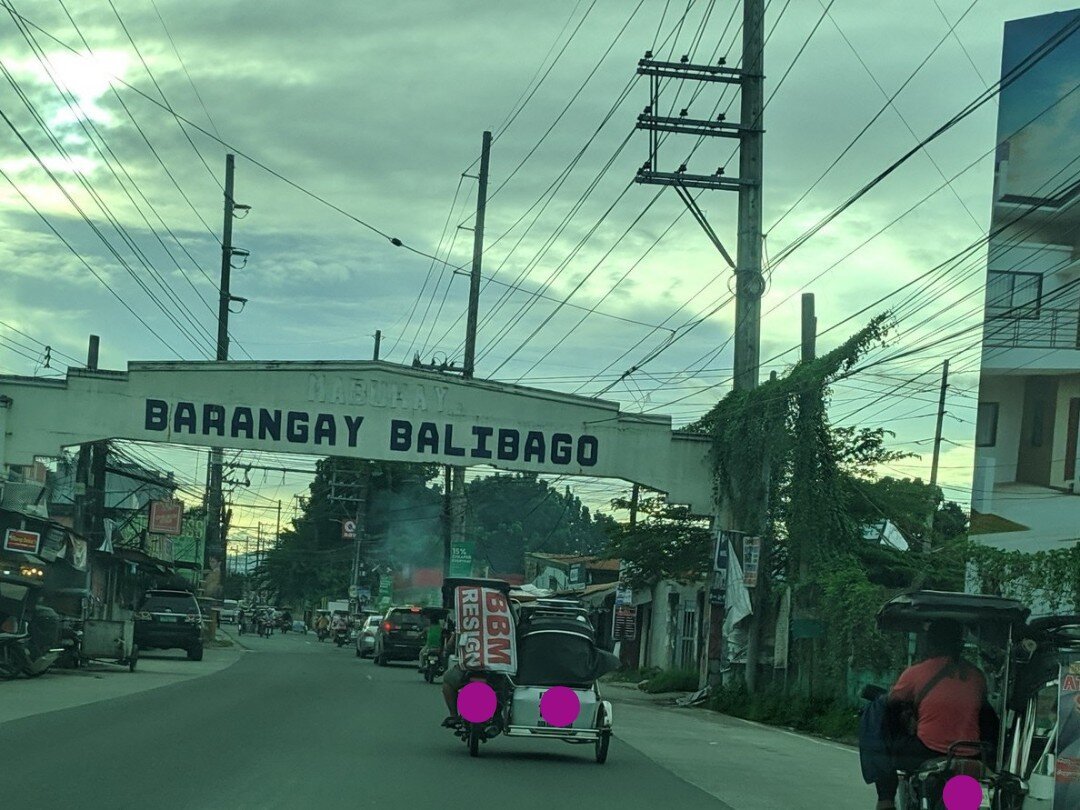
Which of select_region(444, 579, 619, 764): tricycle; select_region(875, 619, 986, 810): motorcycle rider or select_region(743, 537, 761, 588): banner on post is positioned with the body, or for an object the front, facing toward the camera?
the banner on post

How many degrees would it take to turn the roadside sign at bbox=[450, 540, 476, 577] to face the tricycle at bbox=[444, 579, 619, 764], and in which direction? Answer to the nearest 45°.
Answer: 0° — it already faces it

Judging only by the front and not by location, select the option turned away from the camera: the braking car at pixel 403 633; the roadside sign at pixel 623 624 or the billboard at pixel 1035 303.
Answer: the braking car

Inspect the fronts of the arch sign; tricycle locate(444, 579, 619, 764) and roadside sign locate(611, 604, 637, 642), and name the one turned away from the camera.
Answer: the tricycle

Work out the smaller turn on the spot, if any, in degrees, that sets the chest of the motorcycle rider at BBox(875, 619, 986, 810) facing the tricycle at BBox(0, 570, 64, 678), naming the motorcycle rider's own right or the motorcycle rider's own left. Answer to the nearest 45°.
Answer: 0° — they already face it

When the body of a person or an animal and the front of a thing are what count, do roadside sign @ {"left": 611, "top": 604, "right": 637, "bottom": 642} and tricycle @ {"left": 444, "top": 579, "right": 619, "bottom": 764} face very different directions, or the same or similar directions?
very different directions

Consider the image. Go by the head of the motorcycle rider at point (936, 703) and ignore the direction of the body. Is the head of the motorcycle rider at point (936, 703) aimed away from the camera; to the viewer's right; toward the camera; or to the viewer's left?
away from the camera

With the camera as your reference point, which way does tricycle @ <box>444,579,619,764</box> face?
facing away from the viewer
